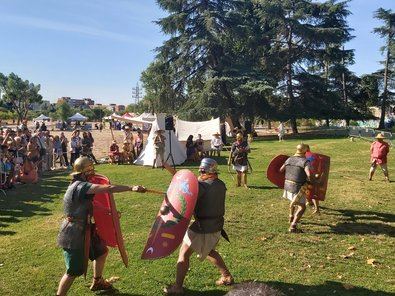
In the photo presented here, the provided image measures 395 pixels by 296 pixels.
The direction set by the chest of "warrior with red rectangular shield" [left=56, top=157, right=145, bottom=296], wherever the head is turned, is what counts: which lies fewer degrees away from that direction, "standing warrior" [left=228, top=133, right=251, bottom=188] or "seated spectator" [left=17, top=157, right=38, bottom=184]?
the standing warrior

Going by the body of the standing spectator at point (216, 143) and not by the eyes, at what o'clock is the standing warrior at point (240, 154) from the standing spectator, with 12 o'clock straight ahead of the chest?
The standing warrior is roughly at 12 o'clock from the standing spectator.

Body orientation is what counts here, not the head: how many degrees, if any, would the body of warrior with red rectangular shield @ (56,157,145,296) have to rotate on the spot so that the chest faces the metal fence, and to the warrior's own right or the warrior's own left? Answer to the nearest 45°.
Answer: approximately 45° to the warrior's own left

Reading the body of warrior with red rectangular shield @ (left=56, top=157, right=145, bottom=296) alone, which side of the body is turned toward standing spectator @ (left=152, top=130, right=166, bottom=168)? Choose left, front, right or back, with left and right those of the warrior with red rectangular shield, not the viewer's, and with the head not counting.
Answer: left

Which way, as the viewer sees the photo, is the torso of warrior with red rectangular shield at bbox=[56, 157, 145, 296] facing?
to the viewer's right

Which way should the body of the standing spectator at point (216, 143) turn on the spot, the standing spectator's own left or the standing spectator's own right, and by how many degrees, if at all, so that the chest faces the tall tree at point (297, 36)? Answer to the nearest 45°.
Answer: approximately 135° to the standing spectator's own left

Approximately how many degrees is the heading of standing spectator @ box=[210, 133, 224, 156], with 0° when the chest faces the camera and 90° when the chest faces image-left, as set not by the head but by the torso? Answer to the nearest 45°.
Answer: approximately 0°

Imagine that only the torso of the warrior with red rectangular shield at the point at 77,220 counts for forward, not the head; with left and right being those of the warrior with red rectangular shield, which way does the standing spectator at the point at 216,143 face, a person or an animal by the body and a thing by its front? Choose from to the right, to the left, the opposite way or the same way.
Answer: to the right

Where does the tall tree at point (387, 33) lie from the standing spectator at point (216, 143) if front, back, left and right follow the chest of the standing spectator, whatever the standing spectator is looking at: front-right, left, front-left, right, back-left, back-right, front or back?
back-left

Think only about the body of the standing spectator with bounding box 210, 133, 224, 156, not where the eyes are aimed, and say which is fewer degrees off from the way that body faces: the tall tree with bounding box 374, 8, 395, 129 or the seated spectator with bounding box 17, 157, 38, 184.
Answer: the seated spectator

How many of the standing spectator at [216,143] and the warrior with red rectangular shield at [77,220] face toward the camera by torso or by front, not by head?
1

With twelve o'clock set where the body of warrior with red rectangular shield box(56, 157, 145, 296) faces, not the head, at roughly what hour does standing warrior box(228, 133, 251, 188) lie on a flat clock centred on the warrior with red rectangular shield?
The standing warrior is roughly at 10 o'clock from the warrior with red rectangular shield.

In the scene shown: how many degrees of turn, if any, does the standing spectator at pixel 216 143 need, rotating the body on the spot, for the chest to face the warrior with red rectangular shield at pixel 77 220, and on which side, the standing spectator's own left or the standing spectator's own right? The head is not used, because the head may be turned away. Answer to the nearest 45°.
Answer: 0° — they already face them
